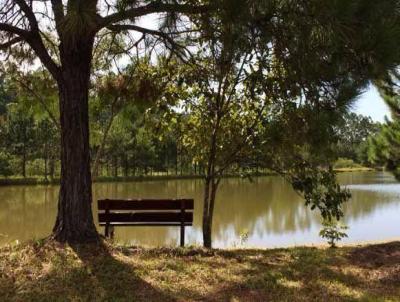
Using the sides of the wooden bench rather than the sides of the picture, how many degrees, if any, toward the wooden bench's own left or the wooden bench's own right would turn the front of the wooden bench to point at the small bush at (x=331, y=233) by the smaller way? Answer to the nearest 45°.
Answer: approximately 90° to the wooden bench's own right

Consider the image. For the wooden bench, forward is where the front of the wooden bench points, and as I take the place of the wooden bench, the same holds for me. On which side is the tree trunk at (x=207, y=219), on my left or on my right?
on my right

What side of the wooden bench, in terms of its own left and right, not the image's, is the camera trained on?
back
